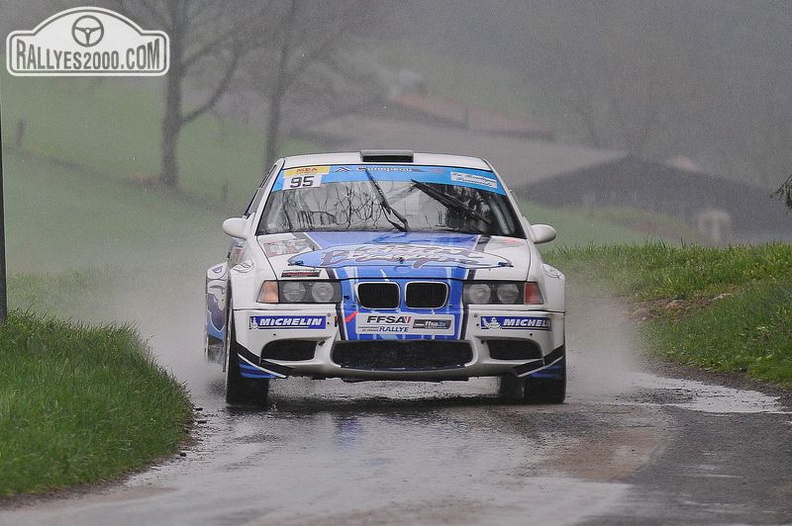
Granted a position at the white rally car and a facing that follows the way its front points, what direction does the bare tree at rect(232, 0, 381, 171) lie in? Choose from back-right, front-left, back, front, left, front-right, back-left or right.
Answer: back

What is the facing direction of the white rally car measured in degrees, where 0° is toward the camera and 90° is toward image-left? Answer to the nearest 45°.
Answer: approximately 0°

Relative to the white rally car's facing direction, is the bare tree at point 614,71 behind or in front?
behind

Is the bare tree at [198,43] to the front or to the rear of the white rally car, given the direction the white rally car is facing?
to the rear

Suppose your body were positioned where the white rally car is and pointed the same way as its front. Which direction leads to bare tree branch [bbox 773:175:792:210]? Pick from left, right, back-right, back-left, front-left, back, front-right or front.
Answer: back-left
